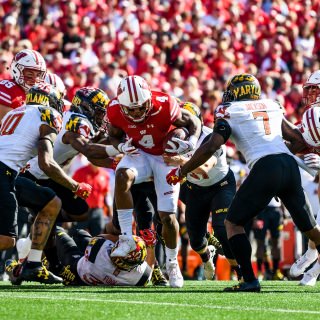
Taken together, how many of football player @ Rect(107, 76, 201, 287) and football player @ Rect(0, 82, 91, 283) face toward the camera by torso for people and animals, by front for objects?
1

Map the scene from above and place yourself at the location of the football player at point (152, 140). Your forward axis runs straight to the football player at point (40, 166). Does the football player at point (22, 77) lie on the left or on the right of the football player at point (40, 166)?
right

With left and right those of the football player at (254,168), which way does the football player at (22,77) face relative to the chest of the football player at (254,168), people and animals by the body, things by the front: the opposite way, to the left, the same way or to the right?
the opposite way

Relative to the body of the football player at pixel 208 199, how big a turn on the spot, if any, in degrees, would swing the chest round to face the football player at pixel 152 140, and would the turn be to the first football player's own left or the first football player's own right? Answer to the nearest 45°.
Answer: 0° — they already face them

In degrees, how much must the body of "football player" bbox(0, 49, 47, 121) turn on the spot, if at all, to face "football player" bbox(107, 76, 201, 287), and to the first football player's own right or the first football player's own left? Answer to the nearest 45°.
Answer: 0° — they already face them

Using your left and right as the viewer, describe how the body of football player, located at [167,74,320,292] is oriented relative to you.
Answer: facing away from the viewer and to the left of the viewer

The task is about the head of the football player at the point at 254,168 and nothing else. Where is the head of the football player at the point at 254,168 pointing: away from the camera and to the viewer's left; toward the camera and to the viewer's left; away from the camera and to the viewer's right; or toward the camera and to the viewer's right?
away from the camera and to the viewer's left
